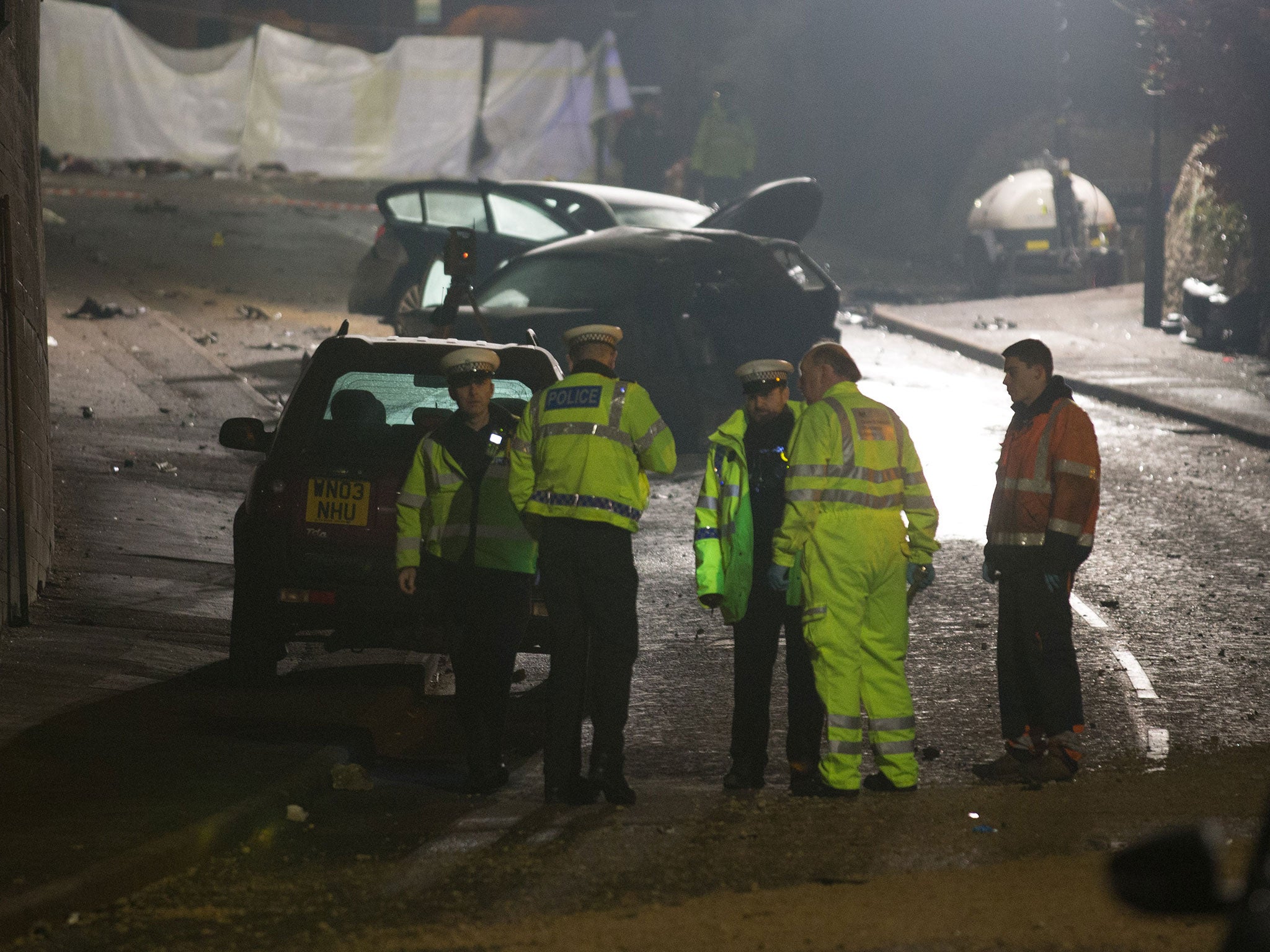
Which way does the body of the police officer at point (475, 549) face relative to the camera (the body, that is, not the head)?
toward the camera

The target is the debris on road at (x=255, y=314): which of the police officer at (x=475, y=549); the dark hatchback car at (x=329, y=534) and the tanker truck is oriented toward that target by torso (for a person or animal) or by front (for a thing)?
the dark hatchback car

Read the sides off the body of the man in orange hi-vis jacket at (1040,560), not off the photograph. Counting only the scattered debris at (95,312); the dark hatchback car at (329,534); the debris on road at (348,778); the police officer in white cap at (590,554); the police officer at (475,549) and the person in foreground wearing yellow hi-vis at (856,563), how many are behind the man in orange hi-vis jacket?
0

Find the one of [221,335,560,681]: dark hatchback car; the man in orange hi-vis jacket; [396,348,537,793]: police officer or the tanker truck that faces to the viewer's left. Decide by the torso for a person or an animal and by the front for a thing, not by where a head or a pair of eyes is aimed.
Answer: the man in orange hi-vis jacket

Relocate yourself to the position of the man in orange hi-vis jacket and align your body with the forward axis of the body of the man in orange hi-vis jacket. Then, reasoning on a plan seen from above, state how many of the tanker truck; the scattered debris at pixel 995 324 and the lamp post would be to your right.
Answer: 3

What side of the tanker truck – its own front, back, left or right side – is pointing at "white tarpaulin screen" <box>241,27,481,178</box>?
left

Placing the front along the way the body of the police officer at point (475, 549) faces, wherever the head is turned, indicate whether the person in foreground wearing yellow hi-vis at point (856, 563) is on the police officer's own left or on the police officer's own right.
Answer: on the police officer's own left

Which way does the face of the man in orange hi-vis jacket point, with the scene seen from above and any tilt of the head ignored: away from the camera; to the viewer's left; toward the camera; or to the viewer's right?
to the viewer's left

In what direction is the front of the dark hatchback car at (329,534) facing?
away from the camera

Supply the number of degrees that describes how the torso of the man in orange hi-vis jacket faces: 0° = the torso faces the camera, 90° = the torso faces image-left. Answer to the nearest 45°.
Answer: approximately 90°

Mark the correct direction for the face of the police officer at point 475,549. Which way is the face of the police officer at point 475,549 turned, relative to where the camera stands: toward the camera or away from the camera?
toward the camera

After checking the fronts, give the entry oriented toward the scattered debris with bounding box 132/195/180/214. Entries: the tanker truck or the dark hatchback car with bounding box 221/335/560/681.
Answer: the dark hatchback car

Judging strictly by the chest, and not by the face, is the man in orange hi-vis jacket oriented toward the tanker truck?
no

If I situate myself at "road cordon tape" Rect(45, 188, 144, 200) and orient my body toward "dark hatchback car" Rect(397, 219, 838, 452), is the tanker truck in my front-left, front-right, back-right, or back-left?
front-left

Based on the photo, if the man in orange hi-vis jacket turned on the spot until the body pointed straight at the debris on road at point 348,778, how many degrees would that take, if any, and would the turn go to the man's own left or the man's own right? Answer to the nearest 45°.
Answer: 0° — they already face it

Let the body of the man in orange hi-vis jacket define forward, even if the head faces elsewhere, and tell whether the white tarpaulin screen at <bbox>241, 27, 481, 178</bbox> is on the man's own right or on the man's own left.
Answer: on the man's own right

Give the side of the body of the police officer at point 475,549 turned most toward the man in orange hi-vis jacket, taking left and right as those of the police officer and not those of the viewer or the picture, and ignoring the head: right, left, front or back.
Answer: left

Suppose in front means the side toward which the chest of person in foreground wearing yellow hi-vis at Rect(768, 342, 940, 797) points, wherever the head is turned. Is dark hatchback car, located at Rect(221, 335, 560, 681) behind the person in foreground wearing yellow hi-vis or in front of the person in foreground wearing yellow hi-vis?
in front

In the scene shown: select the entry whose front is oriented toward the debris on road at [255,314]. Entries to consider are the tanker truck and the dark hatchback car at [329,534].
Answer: the dark hatchback car

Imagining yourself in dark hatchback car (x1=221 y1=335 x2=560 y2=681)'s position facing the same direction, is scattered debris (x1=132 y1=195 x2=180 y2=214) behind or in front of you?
in front
